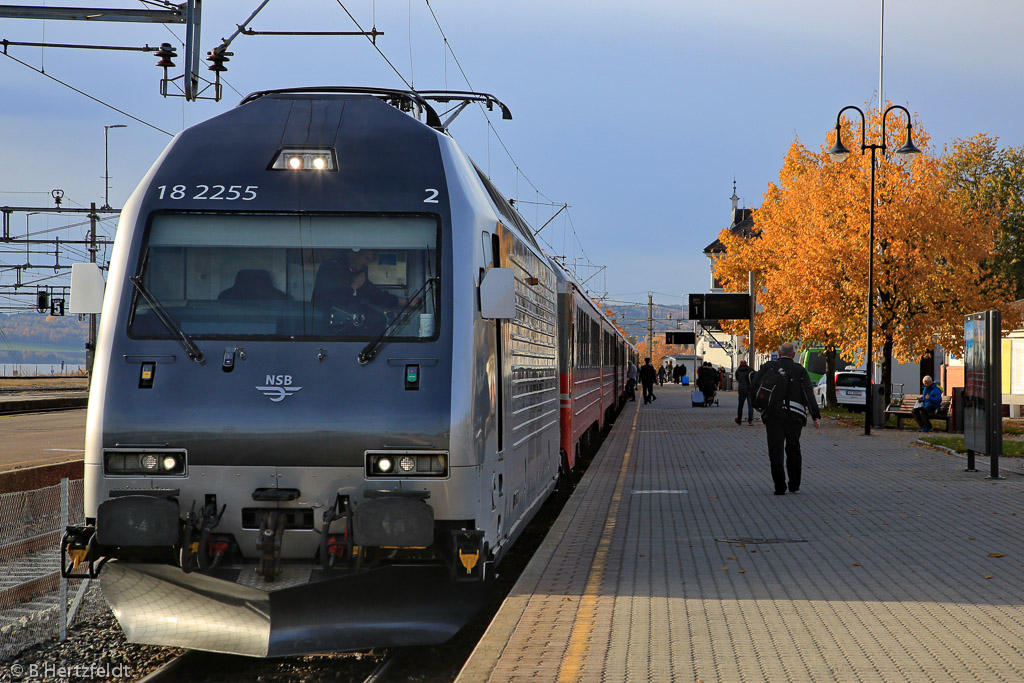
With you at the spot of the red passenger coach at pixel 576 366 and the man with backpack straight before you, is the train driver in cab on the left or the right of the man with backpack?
right

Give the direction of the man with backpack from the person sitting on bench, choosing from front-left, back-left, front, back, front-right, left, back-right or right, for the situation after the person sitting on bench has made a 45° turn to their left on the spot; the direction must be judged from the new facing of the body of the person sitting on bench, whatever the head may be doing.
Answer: front

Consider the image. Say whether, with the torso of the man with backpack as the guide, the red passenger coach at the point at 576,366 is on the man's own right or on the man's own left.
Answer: on the man's own left

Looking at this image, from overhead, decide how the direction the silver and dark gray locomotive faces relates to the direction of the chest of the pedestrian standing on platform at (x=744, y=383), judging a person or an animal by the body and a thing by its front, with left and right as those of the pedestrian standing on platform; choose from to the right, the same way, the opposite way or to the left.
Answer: the opposite way

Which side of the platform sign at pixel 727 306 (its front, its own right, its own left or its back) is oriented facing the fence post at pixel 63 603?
front

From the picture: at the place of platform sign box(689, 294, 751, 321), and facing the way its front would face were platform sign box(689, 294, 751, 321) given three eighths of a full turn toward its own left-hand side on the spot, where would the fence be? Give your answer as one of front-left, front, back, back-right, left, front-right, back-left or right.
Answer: back-right

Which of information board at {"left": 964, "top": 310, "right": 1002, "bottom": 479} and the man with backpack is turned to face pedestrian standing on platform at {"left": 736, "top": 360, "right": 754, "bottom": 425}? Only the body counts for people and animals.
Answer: the man with backpack

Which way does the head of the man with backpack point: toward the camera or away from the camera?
away from the camera

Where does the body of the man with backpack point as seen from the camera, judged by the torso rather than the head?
away from the camera

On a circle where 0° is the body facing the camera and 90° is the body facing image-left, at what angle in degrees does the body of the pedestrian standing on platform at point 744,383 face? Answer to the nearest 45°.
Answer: approximately 180°

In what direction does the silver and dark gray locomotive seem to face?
toward the camera
